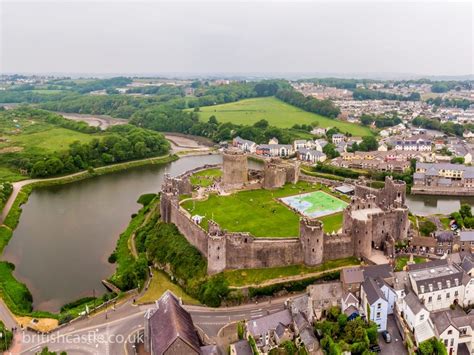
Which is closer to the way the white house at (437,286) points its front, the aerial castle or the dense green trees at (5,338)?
the dense green trees

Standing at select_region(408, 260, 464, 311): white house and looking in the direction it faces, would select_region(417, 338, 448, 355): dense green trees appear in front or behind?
in front

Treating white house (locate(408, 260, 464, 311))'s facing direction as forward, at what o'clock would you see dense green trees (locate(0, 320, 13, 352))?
The dense green trees is roughly at 2 o'clock from the white house.

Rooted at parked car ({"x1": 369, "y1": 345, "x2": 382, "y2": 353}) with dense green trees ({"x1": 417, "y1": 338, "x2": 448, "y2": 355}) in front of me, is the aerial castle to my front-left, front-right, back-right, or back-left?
back-left

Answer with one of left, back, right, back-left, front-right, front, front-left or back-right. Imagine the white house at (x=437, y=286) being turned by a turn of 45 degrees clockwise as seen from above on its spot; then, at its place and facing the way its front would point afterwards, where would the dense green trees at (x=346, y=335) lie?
front

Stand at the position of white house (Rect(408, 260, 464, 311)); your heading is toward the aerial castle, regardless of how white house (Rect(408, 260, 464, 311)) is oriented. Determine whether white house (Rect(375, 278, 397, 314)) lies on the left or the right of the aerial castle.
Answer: left

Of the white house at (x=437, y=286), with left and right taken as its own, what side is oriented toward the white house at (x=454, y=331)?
front

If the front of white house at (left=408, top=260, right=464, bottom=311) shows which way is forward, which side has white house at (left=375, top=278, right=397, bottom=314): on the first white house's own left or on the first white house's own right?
on the first white house's own right

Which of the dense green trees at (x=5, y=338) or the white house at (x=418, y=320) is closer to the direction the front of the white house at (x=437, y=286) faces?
the white house

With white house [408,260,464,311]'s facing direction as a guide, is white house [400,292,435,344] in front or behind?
in front

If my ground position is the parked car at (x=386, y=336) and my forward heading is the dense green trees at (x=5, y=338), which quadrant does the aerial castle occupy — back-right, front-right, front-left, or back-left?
front-right

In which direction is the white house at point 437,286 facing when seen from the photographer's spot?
facing the viewer

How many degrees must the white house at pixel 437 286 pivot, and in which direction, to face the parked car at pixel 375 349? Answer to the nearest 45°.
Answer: approximately 45° to its right
